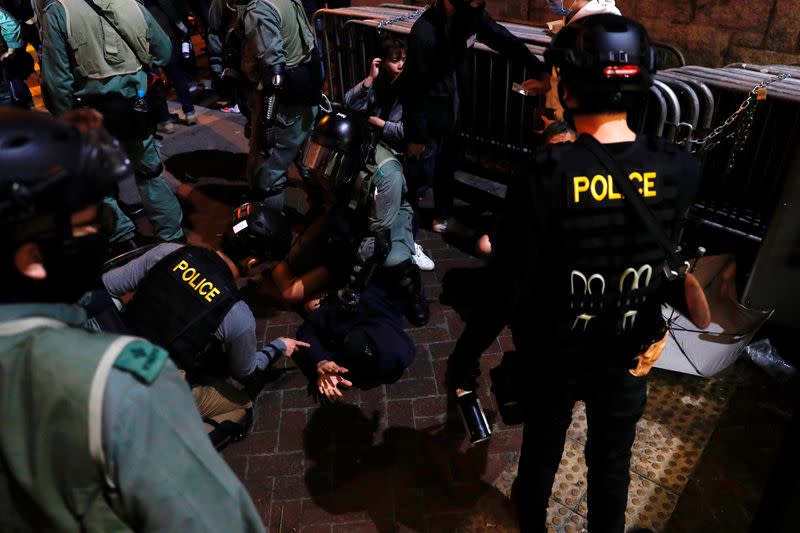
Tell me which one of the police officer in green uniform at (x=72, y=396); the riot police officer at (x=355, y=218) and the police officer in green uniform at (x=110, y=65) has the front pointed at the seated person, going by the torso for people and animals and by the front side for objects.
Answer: the police officer in green uniform at (x=72, y=396)

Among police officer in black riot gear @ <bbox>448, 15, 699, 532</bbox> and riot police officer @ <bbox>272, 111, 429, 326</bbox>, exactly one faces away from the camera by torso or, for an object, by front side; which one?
the police officer in black riot gear

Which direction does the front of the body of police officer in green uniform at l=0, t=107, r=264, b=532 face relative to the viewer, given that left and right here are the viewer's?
facing away from the viewer and to the right of the viewer

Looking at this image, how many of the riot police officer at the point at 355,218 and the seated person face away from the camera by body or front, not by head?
0

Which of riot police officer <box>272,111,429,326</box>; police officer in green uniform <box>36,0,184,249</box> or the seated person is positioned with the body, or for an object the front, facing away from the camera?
the police officer in green uniform

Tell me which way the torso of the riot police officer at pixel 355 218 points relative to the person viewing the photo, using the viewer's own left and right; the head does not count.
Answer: facing the viewer and to the left of the viewer

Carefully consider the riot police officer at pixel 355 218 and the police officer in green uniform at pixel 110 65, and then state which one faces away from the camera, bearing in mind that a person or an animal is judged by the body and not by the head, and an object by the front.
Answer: the police officer in green uniform

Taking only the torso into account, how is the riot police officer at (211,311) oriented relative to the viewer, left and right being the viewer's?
facing away from the viewer and to the right of the viewer

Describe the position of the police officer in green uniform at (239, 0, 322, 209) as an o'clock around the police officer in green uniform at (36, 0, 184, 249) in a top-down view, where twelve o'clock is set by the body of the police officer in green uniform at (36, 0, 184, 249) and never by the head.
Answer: the police officer in green uniform at (239, 0, 322, 209) is roughly at 3 o'clock from the police officer in green uniform at (36, 0, 184, 249).

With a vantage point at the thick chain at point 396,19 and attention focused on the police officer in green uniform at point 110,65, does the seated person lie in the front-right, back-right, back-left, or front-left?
front-left

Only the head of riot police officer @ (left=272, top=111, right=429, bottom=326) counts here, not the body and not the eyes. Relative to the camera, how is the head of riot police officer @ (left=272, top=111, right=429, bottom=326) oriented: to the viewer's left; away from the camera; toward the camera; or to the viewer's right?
to the viewer's left

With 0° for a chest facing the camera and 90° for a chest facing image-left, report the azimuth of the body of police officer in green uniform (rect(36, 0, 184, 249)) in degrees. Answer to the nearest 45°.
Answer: approximately 180°

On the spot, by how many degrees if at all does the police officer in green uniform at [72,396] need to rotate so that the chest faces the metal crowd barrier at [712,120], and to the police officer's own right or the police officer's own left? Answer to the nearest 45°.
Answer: approximately 45° to the police officer's own right

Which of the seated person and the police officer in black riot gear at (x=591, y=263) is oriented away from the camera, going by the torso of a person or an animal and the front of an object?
the police officer in black riot gear
